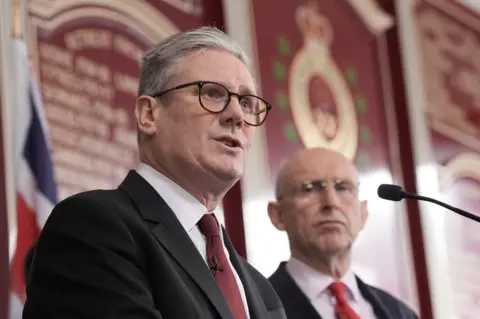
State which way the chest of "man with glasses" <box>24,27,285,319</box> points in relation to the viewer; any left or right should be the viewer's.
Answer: facing the viewer and to the right of the viewer

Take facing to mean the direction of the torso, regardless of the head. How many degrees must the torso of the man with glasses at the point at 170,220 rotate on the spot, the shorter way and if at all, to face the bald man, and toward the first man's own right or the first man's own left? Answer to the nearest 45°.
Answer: approximately 90° to the first man's own left
